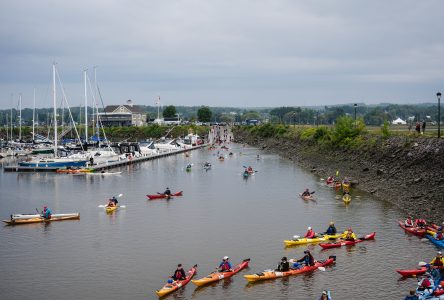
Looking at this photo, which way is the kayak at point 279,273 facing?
to the viewer's left

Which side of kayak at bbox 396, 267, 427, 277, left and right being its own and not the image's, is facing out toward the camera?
left

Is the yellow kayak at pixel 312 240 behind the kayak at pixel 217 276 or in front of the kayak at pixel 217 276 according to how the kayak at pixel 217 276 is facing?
behind

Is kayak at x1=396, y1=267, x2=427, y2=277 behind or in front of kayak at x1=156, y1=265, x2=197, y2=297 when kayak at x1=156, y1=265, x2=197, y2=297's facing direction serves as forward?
behind

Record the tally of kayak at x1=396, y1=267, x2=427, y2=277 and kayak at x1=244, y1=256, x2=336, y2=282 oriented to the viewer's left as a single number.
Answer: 2

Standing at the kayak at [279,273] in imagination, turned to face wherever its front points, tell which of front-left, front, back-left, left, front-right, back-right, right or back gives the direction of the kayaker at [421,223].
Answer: back-right

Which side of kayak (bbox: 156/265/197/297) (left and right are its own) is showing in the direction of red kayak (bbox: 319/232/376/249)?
back
